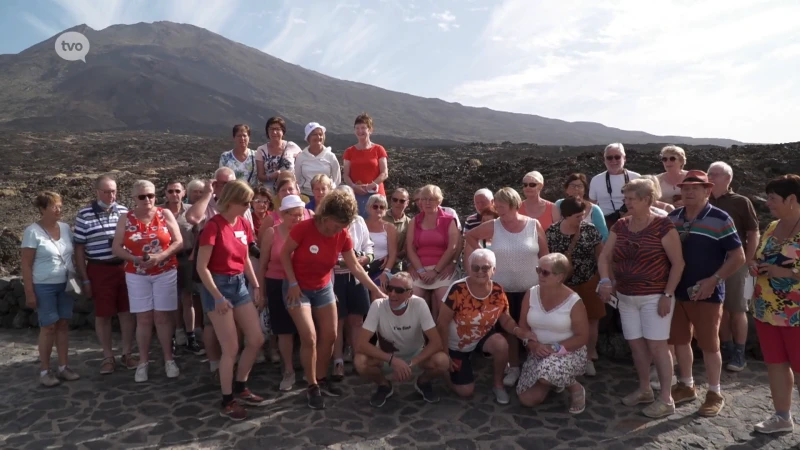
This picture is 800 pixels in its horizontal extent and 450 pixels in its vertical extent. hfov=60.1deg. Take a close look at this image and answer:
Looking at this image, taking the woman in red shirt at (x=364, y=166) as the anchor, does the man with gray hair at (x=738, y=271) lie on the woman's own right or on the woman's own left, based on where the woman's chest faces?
on the woman's own left

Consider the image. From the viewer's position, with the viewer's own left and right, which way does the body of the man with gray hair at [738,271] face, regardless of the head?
facing the viewer and to the left of the viewer

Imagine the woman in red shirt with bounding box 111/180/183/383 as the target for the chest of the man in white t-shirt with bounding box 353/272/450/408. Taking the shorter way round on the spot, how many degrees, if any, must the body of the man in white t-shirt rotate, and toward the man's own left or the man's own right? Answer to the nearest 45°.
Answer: approximately 90° to the man's own right

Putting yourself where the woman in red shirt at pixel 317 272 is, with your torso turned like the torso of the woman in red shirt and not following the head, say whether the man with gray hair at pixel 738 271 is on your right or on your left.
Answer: on your left

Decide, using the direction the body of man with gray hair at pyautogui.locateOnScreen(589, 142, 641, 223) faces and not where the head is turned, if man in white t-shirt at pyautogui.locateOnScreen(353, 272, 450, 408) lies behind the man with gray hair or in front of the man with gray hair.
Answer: in front

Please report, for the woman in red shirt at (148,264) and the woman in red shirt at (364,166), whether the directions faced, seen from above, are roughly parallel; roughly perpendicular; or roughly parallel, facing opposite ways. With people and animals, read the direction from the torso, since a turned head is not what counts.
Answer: roughly parallel

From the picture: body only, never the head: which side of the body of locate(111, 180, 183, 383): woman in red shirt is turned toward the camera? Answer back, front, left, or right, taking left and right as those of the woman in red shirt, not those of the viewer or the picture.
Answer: front

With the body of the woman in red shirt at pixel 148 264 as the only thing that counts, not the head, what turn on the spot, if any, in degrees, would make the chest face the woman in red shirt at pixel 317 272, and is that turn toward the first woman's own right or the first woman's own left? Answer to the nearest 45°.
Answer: approximately 45° to the first woman's own left

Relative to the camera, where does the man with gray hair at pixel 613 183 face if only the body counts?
toward the camera

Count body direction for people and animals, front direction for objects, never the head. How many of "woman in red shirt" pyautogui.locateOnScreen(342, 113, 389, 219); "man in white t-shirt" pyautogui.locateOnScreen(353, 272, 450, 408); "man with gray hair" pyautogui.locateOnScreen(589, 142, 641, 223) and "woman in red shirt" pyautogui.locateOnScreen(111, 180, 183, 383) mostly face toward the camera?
4

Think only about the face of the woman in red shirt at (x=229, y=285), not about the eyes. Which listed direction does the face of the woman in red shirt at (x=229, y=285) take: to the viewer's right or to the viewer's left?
to the viewer's right

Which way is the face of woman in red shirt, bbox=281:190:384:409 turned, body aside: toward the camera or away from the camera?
toward the camera
